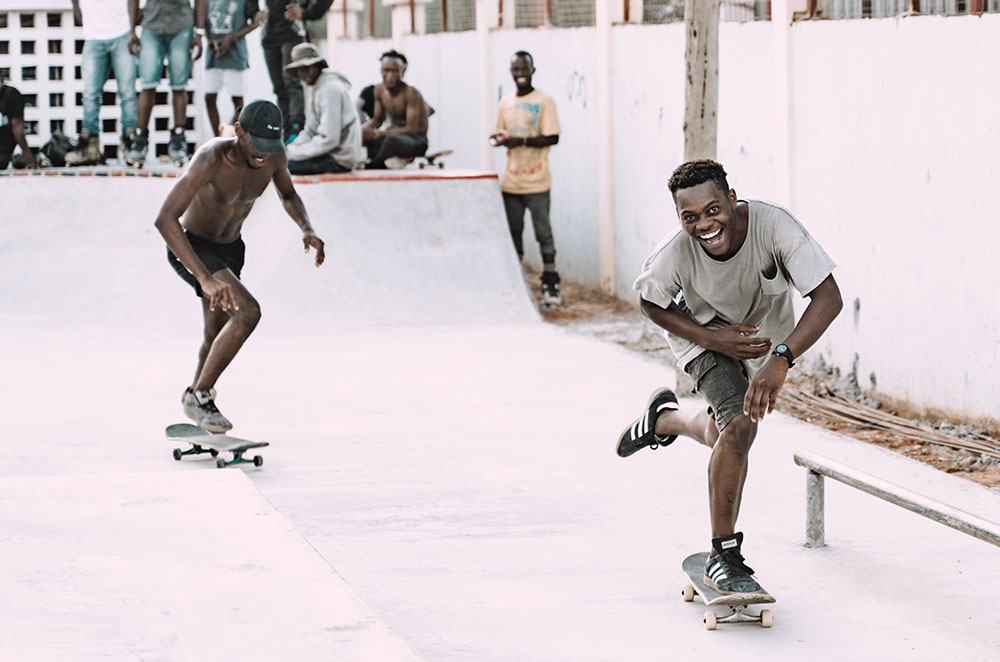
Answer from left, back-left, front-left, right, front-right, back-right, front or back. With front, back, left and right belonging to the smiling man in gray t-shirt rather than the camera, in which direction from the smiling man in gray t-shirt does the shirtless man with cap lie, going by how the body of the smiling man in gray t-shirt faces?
back-right

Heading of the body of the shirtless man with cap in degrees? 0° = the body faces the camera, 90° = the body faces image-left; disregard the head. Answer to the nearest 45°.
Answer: approximately 315°

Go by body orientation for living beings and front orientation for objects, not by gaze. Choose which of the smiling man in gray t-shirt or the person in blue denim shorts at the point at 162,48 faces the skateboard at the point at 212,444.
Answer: the person in blue denim shorts

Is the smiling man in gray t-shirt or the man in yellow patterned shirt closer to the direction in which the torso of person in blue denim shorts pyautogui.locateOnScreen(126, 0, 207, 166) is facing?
the smiling man in gray t-shirt

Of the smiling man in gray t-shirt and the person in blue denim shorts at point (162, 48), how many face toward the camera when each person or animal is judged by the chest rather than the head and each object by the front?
2

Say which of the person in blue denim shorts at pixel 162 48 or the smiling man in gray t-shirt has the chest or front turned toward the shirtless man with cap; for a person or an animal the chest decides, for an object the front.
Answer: the person in blue denim shorts

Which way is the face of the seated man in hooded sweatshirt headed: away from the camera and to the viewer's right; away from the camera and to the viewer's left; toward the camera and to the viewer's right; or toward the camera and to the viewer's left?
toward the camera and to the viewer's left

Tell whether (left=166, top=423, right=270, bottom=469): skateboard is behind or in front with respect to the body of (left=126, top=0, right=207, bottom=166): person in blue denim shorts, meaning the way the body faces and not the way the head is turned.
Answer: in front

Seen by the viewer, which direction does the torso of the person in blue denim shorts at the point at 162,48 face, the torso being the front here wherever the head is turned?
toward the camera

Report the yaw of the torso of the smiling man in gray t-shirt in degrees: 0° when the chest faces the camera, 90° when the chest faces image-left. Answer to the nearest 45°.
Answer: approximately 0°
